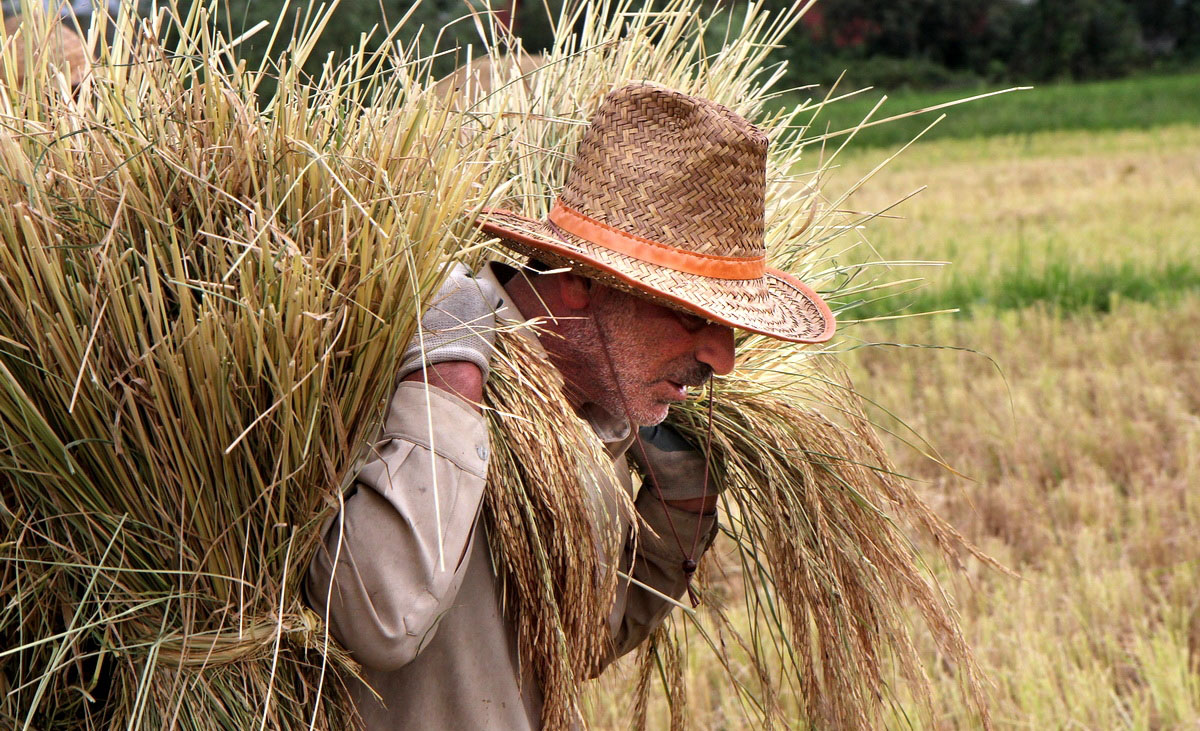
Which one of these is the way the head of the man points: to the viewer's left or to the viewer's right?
to the viewer's right

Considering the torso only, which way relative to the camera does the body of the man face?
to the viewer's right
